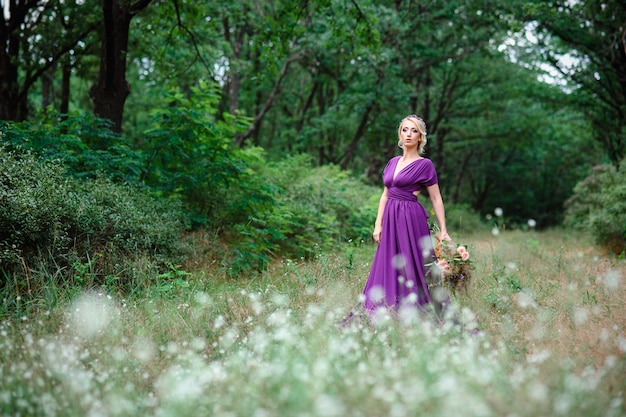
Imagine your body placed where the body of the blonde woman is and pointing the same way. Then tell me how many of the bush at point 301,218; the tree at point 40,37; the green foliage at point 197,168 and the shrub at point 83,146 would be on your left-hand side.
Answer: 0

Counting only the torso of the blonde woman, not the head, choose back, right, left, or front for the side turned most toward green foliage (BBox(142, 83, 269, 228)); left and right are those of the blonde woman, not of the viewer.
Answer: right

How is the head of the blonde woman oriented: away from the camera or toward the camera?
toward the camera

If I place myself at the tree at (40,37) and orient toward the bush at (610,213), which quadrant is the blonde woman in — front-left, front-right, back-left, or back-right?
front-right

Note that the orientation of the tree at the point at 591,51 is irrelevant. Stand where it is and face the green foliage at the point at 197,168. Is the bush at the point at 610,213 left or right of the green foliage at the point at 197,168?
left

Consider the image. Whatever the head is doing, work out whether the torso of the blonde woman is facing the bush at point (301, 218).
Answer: no

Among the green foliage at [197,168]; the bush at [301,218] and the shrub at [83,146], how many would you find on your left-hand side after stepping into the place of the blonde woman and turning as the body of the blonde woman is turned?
0

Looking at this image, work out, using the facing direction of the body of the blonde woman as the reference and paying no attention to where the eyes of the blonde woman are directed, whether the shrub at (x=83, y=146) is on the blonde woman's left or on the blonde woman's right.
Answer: on the blonde woman's right

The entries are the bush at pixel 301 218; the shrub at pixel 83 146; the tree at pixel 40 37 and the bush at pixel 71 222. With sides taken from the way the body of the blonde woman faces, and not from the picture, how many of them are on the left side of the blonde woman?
0

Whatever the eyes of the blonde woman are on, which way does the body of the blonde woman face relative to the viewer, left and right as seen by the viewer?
facing the viewer and to the left of the viewer

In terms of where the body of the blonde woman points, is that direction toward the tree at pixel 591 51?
no

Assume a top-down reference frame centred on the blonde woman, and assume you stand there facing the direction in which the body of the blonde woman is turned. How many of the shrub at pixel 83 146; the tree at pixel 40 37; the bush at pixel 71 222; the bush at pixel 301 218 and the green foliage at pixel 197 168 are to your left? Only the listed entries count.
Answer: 0

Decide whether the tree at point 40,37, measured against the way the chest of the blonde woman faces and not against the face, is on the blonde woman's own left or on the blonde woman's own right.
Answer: on the blonde woman's own right

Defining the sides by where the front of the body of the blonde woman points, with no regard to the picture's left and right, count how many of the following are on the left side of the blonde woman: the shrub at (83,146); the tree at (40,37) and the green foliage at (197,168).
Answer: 0

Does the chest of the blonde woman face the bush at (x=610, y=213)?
no
